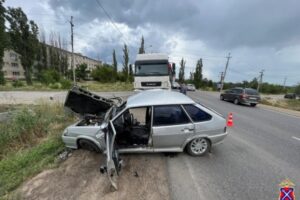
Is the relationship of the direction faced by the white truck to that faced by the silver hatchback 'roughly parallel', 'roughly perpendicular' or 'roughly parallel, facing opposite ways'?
roughly perpendicular

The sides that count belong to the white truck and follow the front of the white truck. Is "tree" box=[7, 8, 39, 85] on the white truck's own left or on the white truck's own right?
on the white truck's own right

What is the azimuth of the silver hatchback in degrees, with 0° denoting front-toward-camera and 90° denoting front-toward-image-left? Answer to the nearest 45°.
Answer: approximately 90°

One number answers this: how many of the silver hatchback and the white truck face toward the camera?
1

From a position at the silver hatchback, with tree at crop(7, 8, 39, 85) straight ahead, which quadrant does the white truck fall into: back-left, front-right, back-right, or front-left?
front-right

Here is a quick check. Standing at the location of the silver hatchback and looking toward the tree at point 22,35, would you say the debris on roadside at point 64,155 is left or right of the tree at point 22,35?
left

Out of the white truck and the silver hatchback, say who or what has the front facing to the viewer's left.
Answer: the silver hatchback

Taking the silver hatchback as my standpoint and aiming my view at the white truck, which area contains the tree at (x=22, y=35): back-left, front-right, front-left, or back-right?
front-left

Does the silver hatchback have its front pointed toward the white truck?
no

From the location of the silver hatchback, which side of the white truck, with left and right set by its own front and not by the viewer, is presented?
front

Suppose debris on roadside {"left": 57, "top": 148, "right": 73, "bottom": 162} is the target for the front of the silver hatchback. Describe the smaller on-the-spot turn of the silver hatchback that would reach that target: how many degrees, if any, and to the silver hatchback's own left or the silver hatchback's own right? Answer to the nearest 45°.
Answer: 0° — it already faces it

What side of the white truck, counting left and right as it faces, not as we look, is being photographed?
front

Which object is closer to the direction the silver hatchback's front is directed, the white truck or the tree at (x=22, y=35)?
the tree
